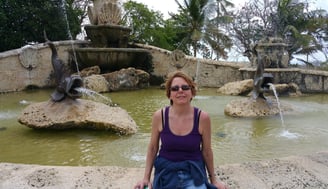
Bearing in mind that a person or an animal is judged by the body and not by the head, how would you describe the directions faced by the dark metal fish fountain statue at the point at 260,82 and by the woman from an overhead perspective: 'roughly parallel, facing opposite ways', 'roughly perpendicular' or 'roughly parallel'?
roughly perpendicular

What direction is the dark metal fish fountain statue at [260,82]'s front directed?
to the viewer's right

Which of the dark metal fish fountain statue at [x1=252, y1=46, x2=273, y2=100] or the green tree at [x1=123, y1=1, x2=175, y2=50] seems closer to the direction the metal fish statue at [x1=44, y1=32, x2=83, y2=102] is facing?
the dark metal fish fountain statue

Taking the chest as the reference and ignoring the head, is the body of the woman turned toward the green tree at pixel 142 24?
no

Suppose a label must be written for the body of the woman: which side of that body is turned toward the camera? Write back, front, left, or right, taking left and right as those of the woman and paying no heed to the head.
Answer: front

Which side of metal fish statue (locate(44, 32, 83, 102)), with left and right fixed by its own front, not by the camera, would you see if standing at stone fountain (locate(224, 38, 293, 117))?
front

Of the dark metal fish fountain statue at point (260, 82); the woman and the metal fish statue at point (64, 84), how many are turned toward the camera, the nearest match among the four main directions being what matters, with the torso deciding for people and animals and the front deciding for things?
1

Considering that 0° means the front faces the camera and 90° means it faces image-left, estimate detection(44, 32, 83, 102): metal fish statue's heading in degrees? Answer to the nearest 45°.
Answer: approximately 270°

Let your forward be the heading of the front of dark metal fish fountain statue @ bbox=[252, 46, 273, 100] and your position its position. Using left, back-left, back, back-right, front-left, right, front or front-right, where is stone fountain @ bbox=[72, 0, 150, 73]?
back-left

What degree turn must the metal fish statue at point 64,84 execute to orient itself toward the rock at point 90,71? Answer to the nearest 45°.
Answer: approximately 90° to its left

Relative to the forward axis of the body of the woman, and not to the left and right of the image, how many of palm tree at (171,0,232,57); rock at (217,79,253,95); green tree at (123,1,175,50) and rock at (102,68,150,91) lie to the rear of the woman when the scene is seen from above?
4

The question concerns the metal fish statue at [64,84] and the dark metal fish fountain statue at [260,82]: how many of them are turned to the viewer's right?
2

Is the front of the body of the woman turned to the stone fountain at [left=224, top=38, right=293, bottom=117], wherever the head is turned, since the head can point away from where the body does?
no

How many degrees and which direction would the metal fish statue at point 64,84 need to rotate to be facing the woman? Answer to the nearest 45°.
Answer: approximately 90° to its right

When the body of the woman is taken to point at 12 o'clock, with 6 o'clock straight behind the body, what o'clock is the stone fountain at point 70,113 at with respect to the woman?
The stone fountain is roughly at 5 o'clock from the woman.

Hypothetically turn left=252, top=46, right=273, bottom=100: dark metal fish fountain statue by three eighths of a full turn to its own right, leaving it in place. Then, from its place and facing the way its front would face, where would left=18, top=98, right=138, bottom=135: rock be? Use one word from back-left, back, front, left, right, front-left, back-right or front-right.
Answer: front

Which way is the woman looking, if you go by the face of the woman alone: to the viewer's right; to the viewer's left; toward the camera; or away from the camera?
toward the camera

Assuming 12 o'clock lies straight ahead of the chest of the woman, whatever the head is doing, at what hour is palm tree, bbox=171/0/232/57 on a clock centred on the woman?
The palm tree is roughly at 6 o'clock from the woman.

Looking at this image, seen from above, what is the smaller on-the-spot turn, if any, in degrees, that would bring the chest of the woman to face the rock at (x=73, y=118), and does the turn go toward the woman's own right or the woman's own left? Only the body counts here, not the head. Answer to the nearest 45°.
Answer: approximately 135° to the woman's own right

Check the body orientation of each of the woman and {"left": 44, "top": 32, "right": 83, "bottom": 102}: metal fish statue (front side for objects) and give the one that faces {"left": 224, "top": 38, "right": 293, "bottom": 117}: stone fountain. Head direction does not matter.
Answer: the metal fish statue

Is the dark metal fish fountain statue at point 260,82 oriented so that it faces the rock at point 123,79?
no
